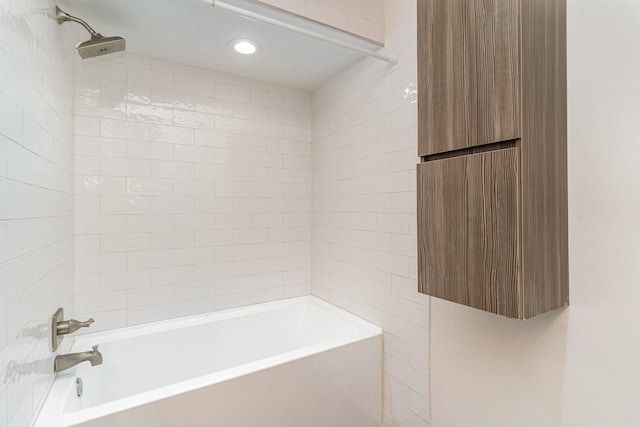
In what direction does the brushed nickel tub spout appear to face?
to the viewer's right

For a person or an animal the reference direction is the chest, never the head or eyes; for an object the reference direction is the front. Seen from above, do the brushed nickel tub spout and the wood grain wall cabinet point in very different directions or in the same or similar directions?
very different directions

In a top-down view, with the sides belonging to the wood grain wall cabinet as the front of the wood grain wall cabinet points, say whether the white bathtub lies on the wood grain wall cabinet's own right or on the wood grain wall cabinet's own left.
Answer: on the wood grain wall cabinet's own right

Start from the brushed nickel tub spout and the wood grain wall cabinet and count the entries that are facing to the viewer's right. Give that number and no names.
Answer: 1

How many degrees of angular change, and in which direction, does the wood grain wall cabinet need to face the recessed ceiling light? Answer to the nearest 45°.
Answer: approximately 45° to its right

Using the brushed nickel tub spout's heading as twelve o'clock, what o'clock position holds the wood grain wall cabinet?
The wood grain wall cabinet is roughly at 2 o'clock from the brushed nickel tub spout.

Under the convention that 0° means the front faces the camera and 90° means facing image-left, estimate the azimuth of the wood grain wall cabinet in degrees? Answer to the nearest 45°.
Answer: approximately 45°

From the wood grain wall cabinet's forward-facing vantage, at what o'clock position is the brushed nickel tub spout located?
The brushed nickel tub spout is roughly at 1 o'clock from the wood grain wall cabinet.
